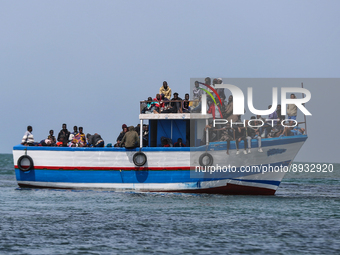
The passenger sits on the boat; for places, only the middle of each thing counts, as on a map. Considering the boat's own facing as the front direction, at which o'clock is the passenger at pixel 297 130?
The passenger is roughly at 12 o'clock from the boat.

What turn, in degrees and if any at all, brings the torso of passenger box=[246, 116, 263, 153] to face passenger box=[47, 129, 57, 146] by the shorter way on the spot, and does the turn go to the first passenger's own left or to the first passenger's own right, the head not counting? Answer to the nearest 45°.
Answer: approximately 90° to the first passenger's own right

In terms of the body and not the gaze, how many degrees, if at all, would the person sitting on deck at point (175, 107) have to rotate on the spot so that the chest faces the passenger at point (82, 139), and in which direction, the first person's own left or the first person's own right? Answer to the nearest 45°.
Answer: approximately 45° to the first person's own right

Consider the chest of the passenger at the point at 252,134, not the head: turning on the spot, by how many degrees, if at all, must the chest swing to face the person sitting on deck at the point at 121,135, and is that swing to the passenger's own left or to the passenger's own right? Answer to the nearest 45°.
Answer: approximately 90° to the passenger's own right

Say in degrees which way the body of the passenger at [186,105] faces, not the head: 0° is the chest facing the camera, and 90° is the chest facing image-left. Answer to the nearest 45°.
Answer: approximately 0°

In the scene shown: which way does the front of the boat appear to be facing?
to the viewer's right

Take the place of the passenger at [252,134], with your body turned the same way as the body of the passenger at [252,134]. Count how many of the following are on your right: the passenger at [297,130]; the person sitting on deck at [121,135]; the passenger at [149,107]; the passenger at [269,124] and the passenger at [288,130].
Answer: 2
